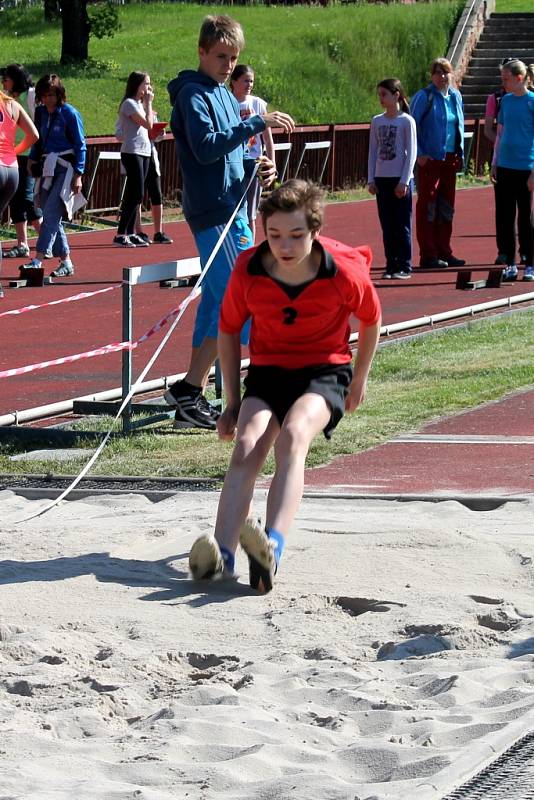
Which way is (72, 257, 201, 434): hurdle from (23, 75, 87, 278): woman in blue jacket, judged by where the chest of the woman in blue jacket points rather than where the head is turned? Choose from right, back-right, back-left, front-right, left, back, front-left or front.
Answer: front-left

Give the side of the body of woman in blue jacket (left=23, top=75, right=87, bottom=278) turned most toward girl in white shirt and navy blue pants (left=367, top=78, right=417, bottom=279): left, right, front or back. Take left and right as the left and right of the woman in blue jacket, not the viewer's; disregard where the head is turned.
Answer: left

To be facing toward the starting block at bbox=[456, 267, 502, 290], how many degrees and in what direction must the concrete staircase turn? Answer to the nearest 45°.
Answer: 0° — it already faces it

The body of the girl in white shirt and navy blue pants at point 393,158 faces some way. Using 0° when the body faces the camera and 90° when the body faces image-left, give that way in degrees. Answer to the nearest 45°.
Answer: approximately 45°

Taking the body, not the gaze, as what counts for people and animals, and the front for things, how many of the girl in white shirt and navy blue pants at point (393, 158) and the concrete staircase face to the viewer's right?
0

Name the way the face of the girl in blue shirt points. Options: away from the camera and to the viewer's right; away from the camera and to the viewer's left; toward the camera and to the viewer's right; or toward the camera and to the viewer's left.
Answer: toward the camera and to the viewer's left

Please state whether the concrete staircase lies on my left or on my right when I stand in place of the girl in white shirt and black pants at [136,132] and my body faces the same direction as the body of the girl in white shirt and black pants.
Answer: on my left

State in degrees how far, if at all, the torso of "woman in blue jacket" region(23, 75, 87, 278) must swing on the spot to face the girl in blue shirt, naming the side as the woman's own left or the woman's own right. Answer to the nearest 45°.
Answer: approximately 135° to the woman's own left

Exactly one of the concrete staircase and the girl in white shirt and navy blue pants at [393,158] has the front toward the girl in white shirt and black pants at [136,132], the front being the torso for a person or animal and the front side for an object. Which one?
the concrete staircase

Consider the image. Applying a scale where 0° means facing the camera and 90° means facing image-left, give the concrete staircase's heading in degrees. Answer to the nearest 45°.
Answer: approximately 0°
